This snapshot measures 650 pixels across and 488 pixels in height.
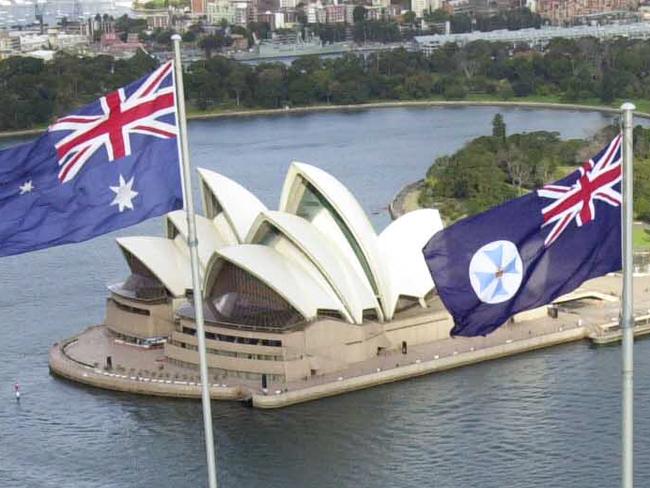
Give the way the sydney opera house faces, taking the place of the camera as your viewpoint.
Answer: facing the viewer and to the left of the viewer

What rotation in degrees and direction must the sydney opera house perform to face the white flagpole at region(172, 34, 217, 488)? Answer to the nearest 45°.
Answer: approximately 45° to its left

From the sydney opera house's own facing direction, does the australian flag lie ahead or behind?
ahead
